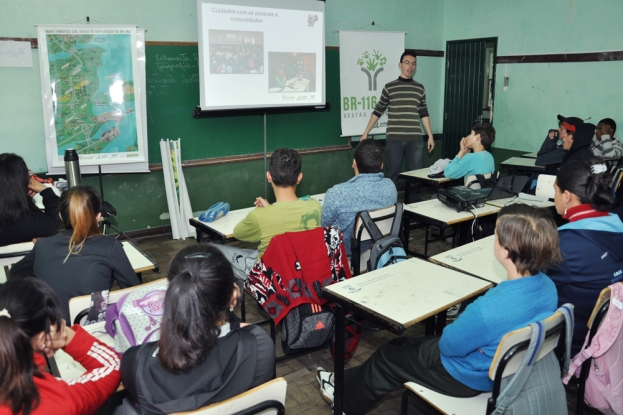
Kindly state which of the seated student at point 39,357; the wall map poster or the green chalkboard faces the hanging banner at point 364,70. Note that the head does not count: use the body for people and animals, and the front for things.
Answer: the seated student

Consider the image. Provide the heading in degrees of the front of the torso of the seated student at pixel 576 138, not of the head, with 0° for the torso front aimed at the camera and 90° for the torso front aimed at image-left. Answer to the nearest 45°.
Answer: approximately 90°

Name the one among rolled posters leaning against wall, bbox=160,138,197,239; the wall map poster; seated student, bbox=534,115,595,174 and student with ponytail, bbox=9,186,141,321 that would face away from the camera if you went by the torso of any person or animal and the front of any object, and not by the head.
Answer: the student with ponytail

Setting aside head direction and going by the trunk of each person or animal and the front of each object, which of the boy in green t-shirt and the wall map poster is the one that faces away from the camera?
the boy in green t-shirt

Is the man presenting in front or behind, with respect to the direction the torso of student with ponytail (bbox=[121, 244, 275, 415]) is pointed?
in front

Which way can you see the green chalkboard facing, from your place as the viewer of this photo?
facing the viewer

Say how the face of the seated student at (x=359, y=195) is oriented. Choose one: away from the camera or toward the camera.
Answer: away from the camera

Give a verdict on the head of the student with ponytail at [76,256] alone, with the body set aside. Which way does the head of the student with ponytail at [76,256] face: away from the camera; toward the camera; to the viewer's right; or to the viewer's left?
away from the camera

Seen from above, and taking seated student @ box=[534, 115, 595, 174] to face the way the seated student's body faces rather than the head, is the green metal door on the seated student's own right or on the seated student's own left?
on the seated student's own right

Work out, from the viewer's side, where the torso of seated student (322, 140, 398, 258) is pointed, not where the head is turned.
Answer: away from the camera

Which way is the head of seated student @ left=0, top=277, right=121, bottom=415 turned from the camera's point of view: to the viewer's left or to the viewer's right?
to the viewer's right

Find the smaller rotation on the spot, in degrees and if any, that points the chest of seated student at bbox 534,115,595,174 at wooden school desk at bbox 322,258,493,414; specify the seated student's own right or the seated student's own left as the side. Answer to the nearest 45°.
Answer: approximately 90° to the seated student's own left

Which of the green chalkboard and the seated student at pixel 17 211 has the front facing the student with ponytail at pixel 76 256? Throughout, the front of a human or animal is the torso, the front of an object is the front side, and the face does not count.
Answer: the green chalkboard

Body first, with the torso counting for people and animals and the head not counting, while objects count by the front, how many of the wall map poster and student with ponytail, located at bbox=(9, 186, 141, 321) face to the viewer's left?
0

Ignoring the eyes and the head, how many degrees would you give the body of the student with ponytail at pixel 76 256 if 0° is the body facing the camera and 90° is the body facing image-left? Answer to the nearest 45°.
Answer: approximately 180°

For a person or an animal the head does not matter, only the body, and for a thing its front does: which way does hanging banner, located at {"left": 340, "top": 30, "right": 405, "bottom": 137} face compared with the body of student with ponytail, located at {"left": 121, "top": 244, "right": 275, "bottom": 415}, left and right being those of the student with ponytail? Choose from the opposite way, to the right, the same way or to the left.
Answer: the opposite way

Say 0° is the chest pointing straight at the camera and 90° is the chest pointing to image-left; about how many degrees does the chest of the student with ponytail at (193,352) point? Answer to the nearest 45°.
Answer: approximately 180°

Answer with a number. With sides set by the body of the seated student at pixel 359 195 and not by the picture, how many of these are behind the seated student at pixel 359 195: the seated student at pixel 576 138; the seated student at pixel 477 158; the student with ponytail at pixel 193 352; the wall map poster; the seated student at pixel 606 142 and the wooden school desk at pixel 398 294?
2
